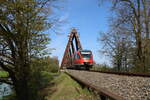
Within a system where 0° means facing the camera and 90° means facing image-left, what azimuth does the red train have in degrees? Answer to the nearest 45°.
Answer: approximately 315°
